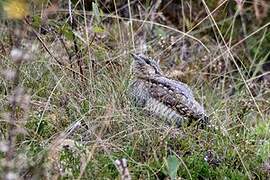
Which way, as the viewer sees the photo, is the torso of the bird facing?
to the viewer's left
